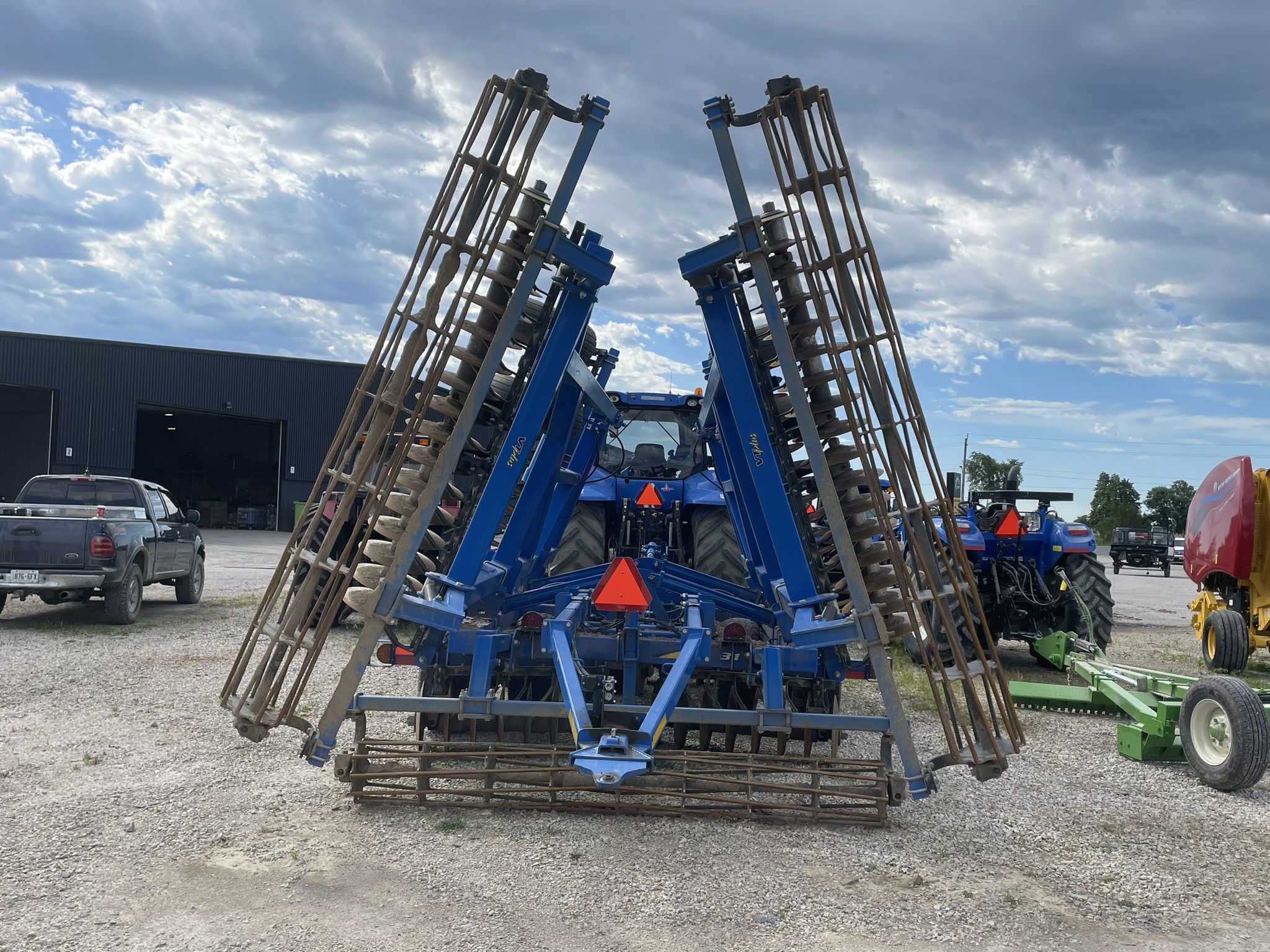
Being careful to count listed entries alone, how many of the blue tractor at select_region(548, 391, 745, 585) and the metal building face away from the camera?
1

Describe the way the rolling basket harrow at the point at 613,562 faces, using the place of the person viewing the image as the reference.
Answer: facing away from the viewer

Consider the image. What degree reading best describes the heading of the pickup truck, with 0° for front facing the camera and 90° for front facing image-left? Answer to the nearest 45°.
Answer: approximately 225°

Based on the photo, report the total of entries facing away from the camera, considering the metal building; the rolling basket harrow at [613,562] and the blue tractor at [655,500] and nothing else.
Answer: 2

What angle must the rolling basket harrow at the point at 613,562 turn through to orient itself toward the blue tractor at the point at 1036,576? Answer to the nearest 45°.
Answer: approximately 45° to its right

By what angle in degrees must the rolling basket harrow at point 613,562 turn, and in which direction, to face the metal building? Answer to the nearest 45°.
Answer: approximately 45° to its left

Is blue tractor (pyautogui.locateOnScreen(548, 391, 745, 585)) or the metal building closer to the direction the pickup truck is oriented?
the metal building

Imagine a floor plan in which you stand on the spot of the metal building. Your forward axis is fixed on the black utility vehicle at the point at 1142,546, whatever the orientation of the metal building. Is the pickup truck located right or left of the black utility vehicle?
right

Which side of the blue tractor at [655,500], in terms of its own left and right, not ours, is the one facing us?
back

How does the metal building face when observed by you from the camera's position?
facing the viewer and to the right of the viewer

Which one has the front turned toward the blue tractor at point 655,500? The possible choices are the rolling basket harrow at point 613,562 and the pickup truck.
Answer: the rolling basket harrow

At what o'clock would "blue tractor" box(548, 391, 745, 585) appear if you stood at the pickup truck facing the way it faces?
The blue tractor is roughly at 3 o'clock from the pickup truck.

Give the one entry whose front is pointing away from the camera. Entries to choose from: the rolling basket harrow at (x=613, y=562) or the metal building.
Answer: the rolling basket harrow

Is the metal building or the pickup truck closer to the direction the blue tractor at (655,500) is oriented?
the metal building
